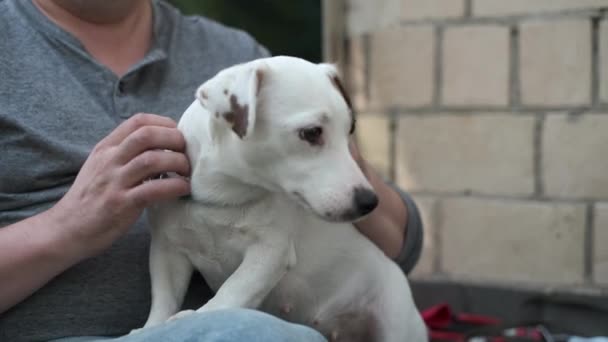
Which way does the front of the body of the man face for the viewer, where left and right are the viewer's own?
facing the viewer

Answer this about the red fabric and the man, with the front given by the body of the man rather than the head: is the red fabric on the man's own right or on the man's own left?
on the man's own left

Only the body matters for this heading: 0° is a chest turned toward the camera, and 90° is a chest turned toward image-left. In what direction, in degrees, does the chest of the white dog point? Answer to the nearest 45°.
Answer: approximately 45°
